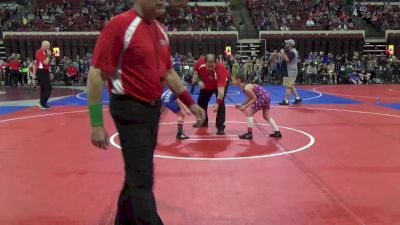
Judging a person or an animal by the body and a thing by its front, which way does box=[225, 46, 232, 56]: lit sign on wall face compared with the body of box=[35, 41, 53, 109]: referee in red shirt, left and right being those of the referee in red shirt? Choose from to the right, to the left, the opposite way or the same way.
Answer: to the right

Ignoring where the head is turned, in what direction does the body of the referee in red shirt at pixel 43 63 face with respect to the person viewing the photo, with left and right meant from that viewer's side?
facing to the right of the viewer

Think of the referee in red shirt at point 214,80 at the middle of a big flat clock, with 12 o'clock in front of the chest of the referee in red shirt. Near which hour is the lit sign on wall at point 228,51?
The lit sign on wall is roughly at 6 o'clock from the referee in red shirt.

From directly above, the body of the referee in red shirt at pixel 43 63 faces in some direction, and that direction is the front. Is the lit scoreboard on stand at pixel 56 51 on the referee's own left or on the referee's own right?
on the referee's own left

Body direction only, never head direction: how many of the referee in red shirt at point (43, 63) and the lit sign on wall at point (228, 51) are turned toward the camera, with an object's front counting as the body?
1

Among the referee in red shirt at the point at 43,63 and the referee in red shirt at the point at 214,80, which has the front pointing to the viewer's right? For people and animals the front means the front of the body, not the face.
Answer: the referee in red shirt at the point at 43,63

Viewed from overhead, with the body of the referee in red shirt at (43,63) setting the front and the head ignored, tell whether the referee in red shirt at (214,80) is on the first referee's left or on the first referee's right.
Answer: on the first referee's right
